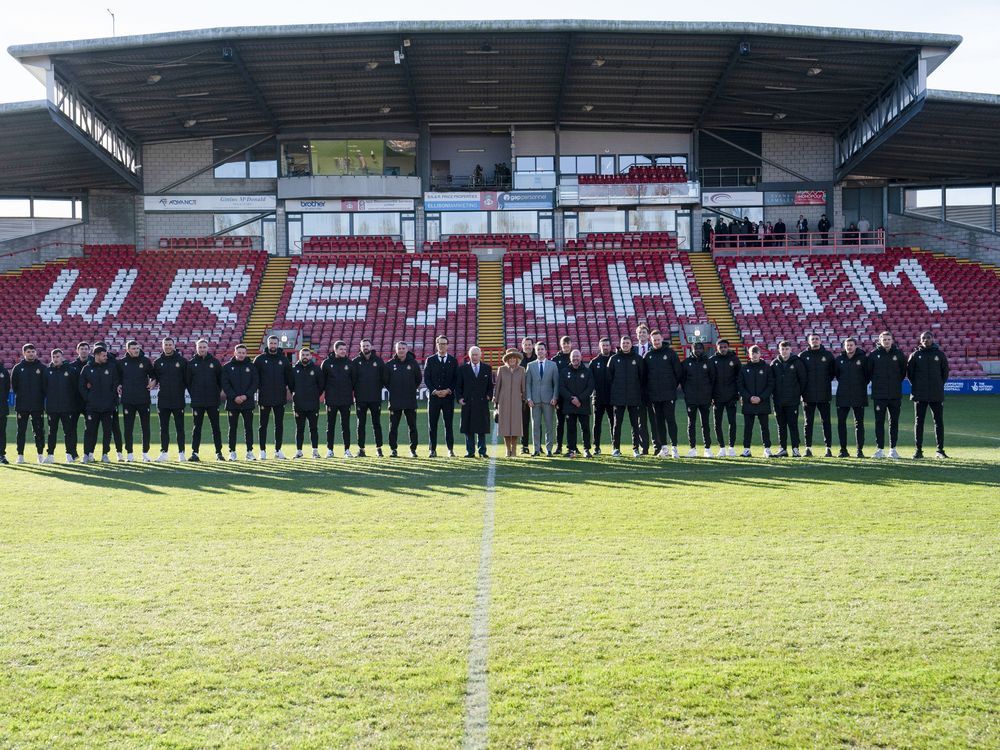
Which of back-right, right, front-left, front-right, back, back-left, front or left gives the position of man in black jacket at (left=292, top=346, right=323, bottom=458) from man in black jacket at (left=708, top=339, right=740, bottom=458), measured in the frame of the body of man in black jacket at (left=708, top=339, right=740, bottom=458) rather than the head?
right

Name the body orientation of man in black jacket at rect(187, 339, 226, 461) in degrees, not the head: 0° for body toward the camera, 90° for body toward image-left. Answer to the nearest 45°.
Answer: approximately 0°

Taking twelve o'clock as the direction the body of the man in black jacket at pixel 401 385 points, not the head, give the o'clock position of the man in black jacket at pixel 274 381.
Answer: the man in black jacket at pixel 274 381 is roughly at 3 o'clock from the man in black jacket at pixel 401 385.

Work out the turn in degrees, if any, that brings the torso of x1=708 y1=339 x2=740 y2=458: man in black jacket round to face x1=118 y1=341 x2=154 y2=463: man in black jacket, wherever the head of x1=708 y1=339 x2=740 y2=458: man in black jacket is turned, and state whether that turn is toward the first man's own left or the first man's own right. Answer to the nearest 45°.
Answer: approximately 90° to the first man's own right

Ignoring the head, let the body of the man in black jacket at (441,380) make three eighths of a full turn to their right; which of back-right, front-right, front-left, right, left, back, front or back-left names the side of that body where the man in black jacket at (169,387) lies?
front-left

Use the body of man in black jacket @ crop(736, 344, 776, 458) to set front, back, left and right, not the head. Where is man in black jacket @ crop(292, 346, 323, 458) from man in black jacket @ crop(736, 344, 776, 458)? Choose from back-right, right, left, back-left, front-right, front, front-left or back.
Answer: right

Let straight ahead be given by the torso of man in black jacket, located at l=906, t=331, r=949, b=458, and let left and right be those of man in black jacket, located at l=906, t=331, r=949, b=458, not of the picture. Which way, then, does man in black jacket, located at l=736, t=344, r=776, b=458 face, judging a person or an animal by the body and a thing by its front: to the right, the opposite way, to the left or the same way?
the same way

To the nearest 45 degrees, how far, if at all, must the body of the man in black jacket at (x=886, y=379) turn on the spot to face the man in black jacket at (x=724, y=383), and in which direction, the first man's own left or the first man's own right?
approximately 90° to the first man's own right

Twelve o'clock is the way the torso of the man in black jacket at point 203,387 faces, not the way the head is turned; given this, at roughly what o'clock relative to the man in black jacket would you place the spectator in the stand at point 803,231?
The spectator in the stand is roughly at 8 o'clock from the man in black jacket.

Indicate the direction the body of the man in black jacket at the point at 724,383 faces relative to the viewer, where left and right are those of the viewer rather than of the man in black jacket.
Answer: facing the viewer

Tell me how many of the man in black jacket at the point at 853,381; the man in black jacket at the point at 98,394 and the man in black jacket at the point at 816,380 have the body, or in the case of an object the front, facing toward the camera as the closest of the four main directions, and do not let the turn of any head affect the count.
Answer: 3

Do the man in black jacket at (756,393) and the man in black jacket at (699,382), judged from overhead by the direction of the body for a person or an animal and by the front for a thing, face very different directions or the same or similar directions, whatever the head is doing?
same or similar directions

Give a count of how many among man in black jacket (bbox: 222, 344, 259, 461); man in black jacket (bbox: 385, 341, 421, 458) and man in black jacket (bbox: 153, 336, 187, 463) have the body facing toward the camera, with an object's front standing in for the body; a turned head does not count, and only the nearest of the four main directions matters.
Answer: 3

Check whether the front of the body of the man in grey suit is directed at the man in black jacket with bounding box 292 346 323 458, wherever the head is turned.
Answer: no

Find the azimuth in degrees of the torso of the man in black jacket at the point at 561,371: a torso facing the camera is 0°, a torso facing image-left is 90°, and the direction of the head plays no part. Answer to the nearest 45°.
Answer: approximately 0°

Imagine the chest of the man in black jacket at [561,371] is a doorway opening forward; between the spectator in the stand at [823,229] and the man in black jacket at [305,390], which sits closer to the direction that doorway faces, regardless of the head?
the man in black jacket

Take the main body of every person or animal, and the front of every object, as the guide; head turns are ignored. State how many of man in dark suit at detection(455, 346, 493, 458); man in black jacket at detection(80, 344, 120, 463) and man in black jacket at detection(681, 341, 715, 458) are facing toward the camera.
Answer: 3

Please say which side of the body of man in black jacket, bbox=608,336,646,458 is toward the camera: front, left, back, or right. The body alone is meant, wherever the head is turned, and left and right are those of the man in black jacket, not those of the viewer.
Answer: front

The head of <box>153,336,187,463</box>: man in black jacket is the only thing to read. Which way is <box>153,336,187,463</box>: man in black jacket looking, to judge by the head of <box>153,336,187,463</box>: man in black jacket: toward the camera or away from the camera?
toward the camera

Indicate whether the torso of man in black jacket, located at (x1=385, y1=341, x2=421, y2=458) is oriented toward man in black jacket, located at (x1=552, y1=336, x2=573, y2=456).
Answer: no

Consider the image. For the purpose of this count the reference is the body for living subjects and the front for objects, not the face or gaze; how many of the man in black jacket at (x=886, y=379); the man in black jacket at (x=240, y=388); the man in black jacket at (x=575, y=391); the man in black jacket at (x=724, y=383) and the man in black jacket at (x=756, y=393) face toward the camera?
5

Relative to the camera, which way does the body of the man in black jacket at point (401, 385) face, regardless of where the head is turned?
toward the camera
